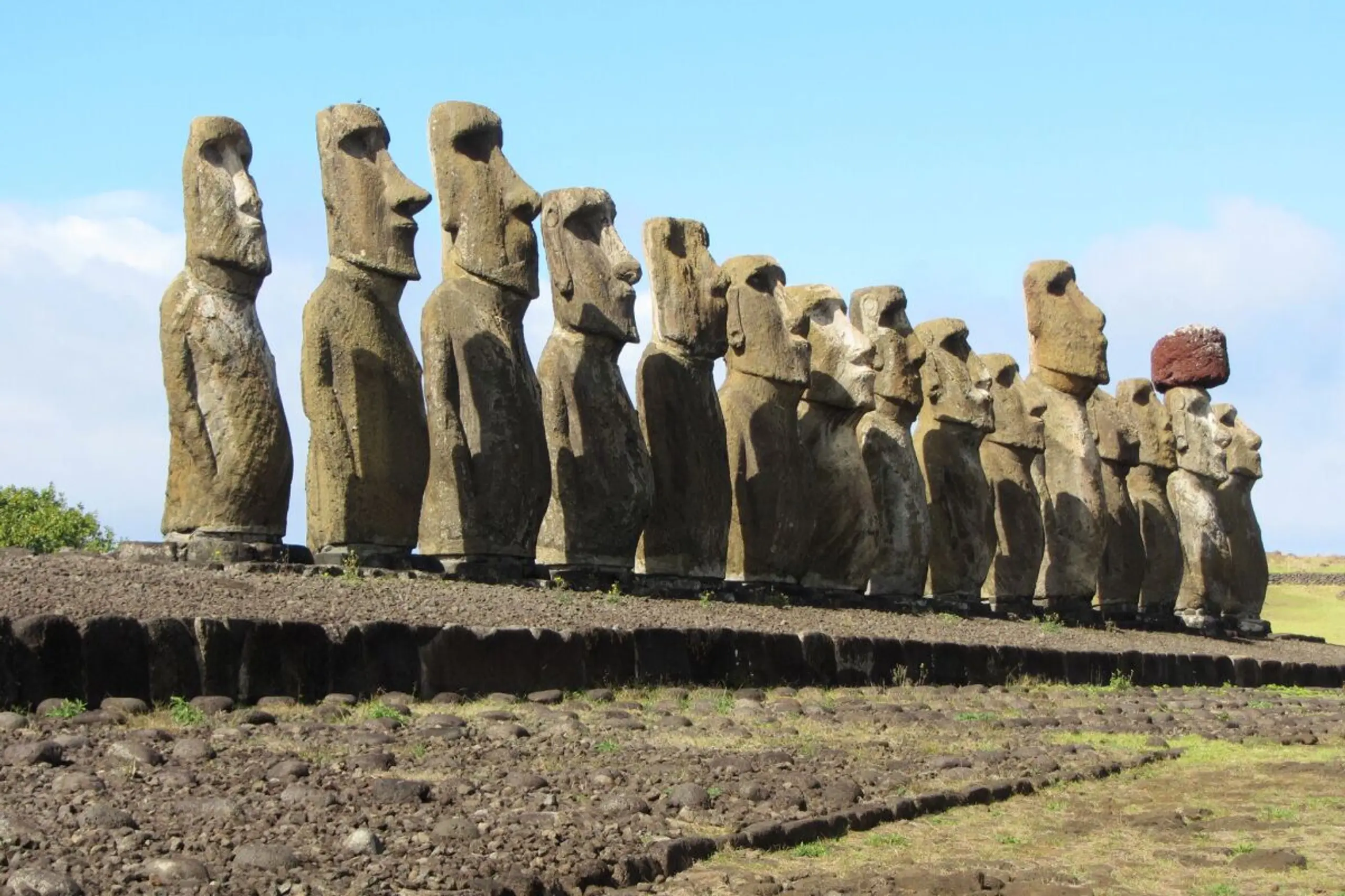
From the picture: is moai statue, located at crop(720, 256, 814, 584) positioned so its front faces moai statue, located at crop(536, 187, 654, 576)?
no

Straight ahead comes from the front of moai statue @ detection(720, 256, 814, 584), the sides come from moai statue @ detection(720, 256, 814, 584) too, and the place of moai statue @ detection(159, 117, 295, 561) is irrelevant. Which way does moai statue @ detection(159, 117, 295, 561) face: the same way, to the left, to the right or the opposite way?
the same way

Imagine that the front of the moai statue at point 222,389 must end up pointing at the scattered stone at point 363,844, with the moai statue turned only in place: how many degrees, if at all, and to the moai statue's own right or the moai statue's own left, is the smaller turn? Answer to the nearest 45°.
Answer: approximately 45° to the moai statue's own right

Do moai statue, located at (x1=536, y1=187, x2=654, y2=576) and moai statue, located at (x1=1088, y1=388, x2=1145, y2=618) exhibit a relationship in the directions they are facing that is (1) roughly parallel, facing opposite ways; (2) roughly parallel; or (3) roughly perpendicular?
roughly parallel

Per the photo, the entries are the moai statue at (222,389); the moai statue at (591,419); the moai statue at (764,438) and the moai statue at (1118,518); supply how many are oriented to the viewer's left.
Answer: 0

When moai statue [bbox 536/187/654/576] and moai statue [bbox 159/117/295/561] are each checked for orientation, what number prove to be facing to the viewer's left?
0

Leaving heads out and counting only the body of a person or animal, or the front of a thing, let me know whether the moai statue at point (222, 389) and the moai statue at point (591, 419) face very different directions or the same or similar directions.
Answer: same or similar directions

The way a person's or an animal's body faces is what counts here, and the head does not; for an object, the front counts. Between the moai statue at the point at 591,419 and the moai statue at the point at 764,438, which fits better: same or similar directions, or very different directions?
same or similar directions

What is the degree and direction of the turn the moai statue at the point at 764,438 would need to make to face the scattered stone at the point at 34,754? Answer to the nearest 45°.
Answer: approximately 45° to its right

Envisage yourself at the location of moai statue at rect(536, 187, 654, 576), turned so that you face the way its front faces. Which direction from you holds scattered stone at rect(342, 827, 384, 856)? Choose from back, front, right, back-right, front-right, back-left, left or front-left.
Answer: front-right

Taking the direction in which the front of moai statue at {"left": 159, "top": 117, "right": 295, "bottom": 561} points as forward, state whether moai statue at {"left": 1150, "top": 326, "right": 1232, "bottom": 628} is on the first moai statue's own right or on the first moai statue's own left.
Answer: on the first moai statue's own left

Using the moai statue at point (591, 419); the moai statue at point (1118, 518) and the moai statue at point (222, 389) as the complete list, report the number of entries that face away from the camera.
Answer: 0

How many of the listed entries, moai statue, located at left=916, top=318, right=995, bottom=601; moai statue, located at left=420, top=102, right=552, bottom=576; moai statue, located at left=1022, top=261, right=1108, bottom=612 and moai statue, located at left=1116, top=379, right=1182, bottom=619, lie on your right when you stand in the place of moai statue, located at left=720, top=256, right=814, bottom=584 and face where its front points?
1

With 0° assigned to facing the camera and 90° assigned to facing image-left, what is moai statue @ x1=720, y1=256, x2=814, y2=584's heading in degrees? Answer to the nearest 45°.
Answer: approximately 315°

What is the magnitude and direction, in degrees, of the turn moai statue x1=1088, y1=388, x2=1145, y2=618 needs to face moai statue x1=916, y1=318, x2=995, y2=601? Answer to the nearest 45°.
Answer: approximately 90° to its right

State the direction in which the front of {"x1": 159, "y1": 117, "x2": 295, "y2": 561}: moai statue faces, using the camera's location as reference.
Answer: facing the viewer and to the right of the viewer
